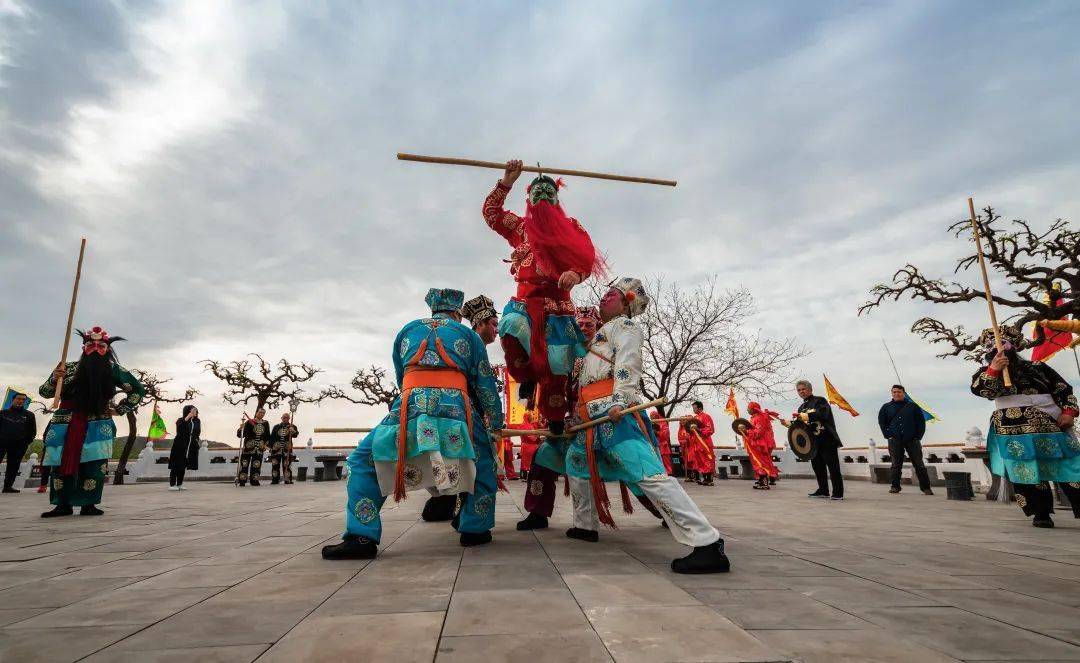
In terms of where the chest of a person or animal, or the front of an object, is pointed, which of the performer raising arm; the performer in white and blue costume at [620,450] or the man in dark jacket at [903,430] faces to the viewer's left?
the performer in white and blue costume

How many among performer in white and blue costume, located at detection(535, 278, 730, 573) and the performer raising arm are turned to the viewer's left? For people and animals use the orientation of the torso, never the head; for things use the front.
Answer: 1

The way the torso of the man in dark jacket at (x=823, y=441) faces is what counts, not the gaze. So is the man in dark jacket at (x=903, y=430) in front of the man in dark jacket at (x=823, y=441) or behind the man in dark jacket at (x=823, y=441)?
behind

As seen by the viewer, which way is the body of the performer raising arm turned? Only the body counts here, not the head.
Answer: toward the camera

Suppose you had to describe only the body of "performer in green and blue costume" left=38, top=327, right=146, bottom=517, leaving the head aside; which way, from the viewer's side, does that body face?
toward the camera

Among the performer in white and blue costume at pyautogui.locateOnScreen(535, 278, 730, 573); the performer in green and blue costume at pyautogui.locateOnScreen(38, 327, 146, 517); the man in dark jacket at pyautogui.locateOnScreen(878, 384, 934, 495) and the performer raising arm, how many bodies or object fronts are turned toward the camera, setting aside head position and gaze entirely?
3

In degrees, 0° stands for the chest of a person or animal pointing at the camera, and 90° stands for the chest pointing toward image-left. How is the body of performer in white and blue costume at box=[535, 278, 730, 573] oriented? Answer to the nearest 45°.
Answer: approximately 90°

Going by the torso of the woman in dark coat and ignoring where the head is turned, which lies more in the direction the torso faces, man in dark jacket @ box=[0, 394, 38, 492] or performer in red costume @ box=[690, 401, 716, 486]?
the performer in red costume

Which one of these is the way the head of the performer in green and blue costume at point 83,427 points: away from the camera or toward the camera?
toward the camera

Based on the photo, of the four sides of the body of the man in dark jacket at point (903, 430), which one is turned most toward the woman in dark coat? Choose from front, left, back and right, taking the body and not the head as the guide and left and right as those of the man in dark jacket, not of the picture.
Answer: right

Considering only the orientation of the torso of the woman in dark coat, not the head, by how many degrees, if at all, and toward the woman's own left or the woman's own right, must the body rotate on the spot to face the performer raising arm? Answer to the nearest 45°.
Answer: approximately 45° to the woman's own right

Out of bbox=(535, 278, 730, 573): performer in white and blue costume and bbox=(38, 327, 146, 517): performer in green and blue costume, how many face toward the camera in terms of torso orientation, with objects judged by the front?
1

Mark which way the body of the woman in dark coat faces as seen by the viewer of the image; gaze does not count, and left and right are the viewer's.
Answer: facing the viewer and to the right of the viewer

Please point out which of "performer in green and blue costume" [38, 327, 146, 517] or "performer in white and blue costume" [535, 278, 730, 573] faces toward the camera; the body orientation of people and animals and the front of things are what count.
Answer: "performer in green and blue costume" [38, 327, 146, 517]
